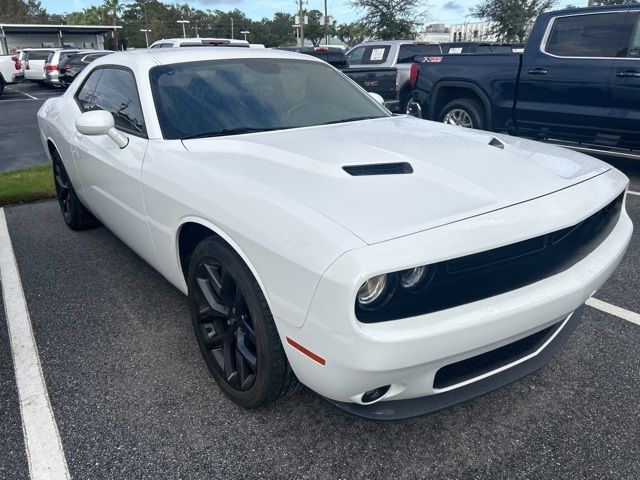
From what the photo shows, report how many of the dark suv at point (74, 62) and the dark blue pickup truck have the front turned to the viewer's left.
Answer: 0

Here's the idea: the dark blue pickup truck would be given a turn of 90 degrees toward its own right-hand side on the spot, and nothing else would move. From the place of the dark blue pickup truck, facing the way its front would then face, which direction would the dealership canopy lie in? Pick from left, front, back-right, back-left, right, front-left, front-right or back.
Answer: right

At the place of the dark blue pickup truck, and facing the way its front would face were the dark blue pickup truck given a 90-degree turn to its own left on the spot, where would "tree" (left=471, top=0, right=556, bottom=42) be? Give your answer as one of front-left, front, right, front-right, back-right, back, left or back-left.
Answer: front-left

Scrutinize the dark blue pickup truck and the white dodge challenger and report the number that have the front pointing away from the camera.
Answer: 0

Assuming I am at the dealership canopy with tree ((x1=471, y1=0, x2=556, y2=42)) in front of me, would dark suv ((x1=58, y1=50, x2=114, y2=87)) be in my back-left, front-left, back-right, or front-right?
front-right

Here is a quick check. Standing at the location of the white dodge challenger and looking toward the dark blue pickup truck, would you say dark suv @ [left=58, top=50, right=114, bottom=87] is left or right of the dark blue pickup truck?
left

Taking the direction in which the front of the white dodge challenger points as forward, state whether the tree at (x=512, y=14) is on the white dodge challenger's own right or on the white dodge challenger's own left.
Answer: on the white dodge challenger's own left

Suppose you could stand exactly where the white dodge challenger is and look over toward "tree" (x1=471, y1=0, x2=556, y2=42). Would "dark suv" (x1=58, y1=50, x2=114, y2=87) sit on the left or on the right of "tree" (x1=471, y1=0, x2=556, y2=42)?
left

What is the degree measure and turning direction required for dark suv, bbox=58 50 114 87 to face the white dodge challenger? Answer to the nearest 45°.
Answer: approximately 135° to its right

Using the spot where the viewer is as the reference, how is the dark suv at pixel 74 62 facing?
facing away from the viewer and to the right of the viewer

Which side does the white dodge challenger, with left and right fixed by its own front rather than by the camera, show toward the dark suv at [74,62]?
back

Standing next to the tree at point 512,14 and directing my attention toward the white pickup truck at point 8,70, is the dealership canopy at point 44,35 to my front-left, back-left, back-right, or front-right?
front-right

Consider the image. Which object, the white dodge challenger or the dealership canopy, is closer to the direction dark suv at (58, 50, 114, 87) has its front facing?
the dealership canopy

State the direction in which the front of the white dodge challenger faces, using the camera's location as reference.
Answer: facing the viewer and to the right of the viewer
